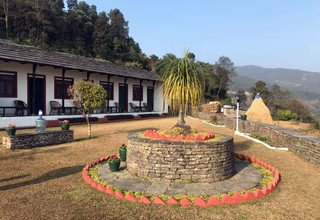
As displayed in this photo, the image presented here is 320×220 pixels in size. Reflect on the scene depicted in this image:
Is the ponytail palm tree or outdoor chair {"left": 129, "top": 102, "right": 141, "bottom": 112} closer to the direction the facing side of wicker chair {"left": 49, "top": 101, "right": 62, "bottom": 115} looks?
the ponytail palm tree

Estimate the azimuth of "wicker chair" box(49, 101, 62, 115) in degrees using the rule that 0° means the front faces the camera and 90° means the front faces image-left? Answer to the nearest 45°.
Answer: approximately 315°

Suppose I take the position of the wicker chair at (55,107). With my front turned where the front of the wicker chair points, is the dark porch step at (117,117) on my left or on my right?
on my left

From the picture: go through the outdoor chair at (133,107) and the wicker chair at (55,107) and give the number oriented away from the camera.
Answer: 0

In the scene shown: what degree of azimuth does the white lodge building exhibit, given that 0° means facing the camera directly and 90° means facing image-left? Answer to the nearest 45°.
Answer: approximately 315°

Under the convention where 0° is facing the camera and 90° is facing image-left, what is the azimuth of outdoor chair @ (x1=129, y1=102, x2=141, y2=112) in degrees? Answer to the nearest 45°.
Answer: approximately 315°

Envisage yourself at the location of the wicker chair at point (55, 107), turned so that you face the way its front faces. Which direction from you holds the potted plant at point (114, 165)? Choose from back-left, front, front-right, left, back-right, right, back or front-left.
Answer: front-right

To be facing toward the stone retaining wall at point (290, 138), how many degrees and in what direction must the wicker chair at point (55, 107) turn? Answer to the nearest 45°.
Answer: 0° — it already faces it

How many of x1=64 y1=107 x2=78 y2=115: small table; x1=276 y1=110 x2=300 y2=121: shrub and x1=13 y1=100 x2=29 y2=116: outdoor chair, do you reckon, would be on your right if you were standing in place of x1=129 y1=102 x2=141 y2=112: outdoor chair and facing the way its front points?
2
